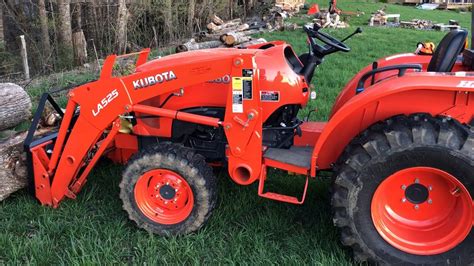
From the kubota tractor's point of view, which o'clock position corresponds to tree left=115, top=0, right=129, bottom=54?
The tree is roughly at 2 o'clock from the kubota tractor.

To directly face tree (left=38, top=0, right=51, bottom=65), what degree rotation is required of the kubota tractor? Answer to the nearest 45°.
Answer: approximately 45° to its right

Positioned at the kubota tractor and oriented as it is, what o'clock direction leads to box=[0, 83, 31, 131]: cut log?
The cut log is roughly at 1 o'clock from the kubota tractor.

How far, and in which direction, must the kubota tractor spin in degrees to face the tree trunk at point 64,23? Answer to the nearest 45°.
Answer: approximately 45° to its right

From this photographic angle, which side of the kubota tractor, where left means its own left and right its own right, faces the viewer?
left

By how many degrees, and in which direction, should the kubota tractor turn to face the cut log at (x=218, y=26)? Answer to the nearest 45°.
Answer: approximately 90° to its right
